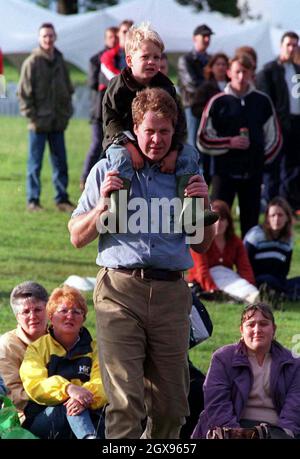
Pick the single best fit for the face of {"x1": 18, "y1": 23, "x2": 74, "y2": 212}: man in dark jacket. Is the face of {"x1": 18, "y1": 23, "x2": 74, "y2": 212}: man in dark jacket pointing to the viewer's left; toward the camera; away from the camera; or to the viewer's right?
toward the camera

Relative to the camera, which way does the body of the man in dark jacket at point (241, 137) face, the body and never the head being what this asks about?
toward the camera

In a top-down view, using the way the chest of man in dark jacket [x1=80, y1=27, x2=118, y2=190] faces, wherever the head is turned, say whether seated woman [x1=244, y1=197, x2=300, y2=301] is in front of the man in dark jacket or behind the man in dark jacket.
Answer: in front

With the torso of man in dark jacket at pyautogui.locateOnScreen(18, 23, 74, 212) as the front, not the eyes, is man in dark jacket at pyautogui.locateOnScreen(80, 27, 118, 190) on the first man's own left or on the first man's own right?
on the first man's own left

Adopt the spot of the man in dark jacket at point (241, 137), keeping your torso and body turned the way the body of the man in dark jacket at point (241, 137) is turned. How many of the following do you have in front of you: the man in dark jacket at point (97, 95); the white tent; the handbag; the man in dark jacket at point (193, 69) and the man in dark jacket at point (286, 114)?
1

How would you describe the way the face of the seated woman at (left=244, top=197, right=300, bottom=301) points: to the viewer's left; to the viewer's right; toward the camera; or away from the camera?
toward the camera

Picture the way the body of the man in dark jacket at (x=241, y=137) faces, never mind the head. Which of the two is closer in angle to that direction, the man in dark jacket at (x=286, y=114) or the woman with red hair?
the woman with red hair

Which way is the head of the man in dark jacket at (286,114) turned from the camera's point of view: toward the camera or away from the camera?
toward the camera

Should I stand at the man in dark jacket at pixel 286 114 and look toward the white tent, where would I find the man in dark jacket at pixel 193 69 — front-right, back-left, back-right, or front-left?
front-left

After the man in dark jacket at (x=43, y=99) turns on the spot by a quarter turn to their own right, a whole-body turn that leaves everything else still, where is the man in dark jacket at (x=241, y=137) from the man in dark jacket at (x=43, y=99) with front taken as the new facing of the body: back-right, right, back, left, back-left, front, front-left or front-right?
back-left

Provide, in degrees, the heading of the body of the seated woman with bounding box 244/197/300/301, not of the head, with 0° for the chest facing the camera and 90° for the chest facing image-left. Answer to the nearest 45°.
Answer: approximately 315°

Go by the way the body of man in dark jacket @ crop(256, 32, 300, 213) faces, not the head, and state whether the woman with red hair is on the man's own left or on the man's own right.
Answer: on the man's own right
